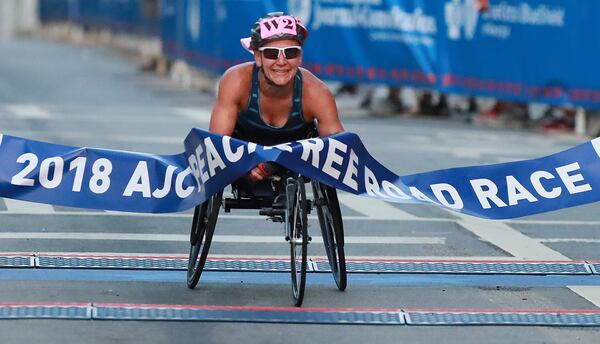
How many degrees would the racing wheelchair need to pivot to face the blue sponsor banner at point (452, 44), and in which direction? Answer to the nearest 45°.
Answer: approximately 180°

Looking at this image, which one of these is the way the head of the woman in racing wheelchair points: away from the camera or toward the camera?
toward the camera

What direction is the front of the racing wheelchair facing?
toward the camera

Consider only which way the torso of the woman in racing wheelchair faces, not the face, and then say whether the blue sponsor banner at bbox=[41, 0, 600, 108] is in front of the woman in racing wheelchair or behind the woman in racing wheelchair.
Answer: behind

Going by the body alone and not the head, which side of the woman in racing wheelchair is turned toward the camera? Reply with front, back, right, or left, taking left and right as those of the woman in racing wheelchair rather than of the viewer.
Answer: front
